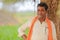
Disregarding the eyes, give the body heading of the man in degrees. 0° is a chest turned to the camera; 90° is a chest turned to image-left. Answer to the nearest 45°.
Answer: approximately 0°
